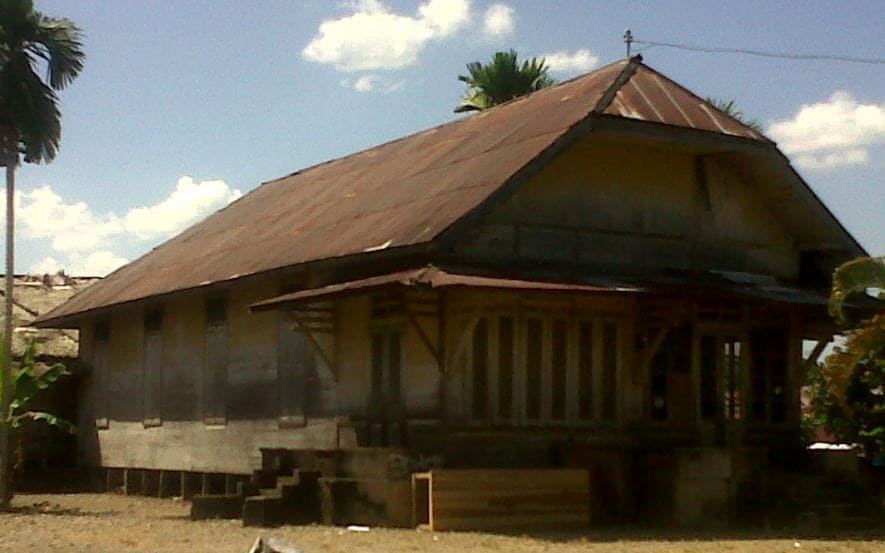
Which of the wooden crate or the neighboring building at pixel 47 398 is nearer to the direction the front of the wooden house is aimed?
the wooden crate

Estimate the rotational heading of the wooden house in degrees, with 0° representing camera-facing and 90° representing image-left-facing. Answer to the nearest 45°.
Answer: approximately 315°

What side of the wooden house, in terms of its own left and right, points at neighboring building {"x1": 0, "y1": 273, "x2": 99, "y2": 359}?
back

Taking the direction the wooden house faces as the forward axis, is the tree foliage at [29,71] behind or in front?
behind

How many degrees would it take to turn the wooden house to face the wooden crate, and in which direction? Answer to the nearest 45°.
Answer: approximately 45° to its right

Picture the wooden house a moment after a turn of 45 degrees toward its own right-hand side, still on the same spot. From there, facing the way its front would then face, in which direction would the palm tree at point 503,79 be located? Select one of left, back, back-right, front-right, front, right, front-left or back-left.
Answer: back

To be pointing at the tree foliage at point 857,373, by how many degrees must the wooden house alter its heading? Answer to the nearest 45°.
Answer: approximately 45° to its left

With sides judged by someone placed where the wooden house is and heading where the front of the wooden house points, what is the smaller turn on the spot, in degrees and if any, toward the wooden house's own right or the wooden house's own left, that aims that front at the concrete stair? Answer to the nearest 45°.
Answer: approximately 90° to the wooden house's own right
